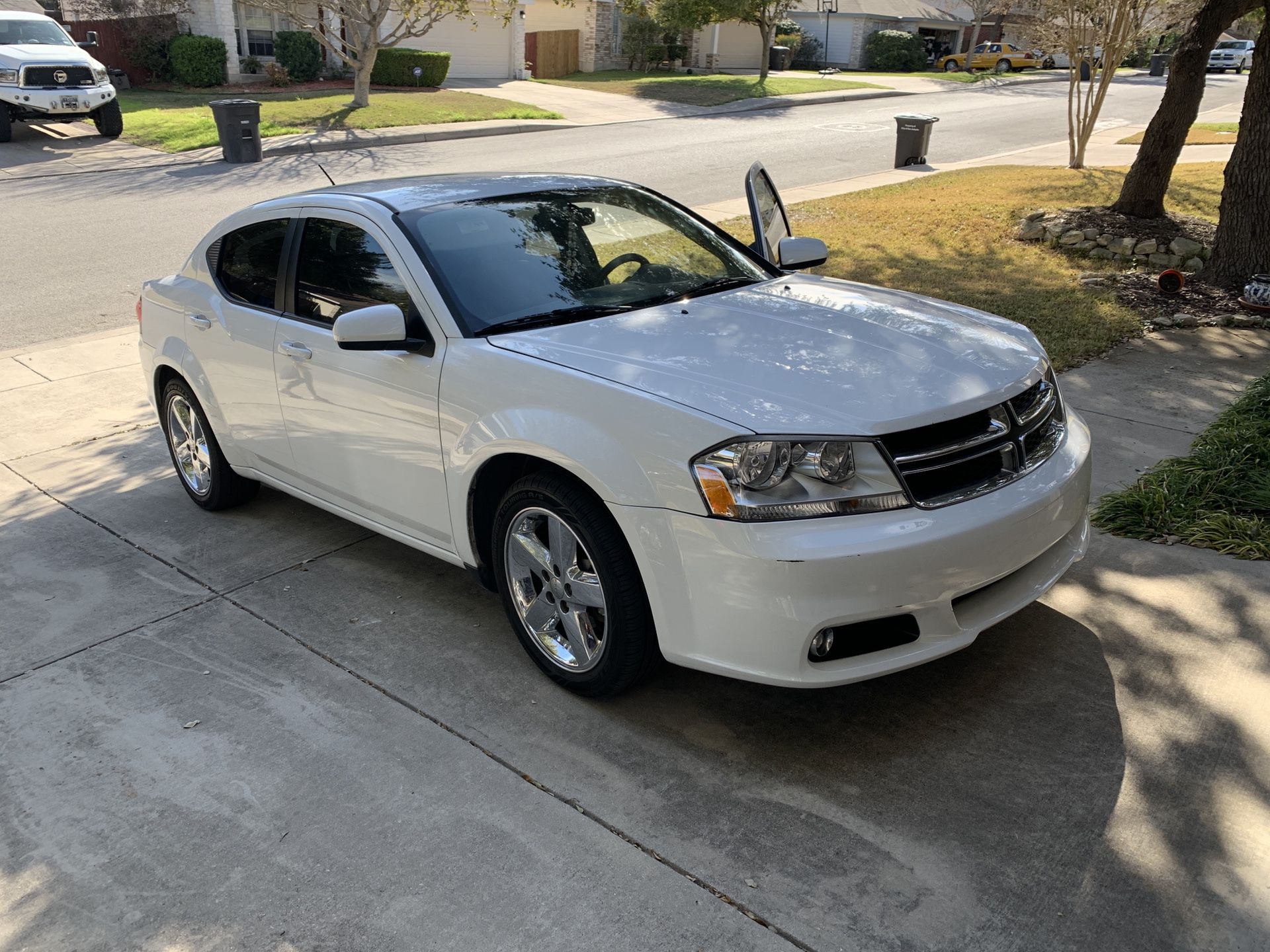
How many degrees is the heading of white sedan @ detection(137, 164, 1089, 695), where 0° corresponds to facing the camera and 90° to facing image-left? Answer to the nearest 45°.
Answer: approximately 315°

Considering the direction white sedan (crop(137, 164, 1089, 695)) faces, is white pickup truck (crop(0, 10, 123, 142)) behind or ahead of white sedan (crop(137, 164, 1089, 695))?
behind

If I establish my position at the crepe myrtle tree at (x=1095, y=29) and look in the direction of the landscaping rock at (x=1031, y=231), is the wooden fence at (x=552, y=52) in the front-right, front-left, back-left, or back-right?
back-right

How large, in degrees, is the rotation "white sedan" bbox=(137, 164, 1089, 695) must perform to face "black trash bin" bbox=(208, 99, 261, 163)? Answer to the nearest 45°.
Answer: approximately 135° to its left

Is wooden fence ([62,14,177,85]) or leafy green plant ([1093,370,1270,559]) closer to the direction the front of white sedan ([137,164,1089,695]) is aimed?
the leafy green plant

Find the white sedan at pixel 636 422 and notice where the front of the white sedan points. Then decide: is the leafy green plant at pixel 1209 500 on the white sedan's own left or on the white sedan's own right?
on the white sedan's own left

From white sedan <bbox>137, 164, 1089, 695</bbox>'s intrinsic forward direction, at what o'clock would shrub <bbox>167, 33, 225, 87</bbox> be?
The shrub is roughly at 7 o'clock from the white sedan.

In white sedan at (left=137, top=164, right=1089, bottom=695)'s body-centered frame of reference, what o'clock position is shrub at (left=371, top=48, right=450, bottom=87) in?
The shrub is roughly at 7 o'clock from the white sedan.

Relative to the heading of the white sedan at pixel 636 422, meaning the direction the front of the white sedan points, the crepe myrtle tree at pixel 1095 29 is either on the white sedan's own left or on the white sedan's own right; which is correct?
on the white sedan's own left

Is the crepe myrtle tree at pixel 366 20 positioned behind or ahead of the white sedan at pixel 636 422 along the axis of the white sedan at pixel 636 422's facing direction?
behind

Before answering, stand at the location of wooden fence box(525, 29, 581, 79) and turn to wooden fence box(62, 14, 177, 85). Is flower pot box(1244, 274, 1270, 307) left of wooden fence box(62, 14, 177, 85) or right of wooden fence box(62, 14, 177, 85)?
left

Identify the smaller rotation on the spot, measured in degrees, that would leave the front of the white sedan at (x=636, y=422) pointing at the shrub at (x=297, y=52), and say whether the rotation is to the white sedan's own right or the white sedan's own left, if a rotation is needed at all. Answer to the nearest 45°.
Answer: approximately 135° to the white sedan's own left

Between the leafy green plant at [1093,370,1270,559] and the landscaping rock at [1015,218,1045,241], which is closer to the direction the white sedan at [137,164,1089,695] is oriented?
the leafy green plant

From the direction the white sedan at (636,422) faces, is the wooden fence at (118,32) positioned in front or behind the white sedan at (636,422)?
behind

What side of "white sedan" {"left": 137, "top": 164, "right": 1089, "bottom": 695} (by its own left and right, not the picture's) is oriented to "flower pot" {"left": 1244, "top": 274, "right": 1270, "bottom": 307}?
left
